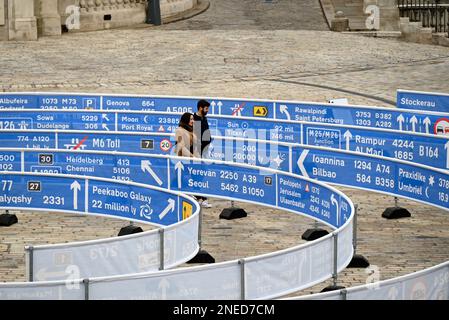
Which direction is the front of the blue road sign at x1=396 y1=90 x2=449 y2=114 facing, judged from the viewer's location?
facing the viewer

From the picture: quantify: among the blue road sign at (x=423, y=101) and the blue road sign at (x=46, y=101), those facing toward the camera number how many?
2

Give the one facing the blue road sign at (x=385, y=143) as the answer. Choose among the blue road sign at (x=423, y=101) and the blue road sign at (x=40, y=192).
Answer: the blue road sign at (x=423, y=101)

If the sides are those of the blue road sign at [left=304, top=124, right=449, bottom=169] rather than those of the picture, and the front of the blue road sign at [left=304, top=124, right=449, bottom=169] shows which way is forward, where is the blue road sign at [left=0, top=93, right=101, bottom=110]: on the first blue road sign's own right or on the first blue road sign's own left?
on the first blue road sign's own right

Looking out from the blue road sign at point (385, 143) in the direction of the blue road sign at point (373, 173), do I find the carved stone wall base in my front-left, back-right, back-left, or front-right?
back-right

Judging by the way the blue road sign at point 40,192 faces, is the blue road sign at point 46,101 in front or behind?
behind

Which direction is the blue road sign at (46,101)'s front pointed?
toward the camera

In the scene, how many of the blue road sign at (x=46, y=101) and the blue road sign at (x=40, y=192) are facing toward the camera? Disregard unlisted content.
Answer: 2

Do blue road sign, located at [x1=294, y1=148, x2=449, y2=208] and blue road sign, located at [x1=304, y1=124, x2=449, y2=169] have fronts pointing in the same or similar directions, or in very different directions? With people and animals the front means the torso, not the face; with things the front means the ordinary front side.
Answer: same or similar directions

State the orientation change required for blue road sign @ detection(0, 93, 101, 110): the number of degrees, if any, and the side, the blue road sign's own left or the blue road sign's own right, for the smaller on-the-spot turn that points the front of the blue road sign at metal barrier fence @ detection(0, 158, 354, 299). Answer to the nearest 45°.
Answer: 0° — it already faces it

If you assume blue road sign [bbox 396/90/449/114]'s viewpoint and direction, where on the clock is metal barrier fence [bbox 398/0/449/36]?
The metal barrier fence is roughly at 6 o'clock from the blue road sign.

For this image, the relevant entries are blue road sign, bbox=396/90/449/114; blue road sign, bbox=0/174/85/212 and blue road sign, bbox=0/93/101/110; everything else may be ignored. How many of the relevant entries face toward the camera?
3

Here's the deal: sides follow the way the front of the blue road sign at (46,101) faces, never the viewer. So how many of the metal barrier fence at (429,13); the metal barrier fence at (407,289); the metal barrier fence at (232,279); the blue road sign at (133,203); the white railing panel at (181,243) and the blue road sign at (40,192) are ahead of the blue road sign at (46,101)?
5

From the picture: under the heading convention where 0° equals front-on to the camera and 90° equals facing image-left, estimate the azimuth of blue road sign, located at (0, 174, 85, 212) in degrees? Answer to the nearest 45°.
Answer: approximately 0°

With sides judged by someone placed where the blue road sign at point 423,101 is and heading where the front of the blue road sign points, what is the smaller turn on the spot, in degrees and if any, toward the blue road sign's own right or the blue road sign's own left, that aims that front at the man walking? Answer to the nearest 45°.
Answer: approximately 45° to the blue road sign's own right

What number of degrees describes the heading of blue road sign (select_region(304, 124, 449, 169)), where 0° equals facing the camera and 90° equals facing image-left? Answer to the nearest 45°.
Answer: approximately 45°

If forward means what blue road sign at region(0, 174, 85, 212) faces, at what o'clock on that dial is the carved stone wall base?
The carved stone wall base is roughly at 6 o'clock from the blue road sign.

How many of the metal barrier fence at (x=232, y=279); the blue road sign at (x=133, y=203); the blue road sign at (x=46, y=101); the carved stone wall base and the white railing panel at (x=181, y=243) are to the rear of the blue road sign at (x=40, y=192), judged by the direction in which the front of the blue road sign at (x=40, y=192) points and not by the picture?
2
